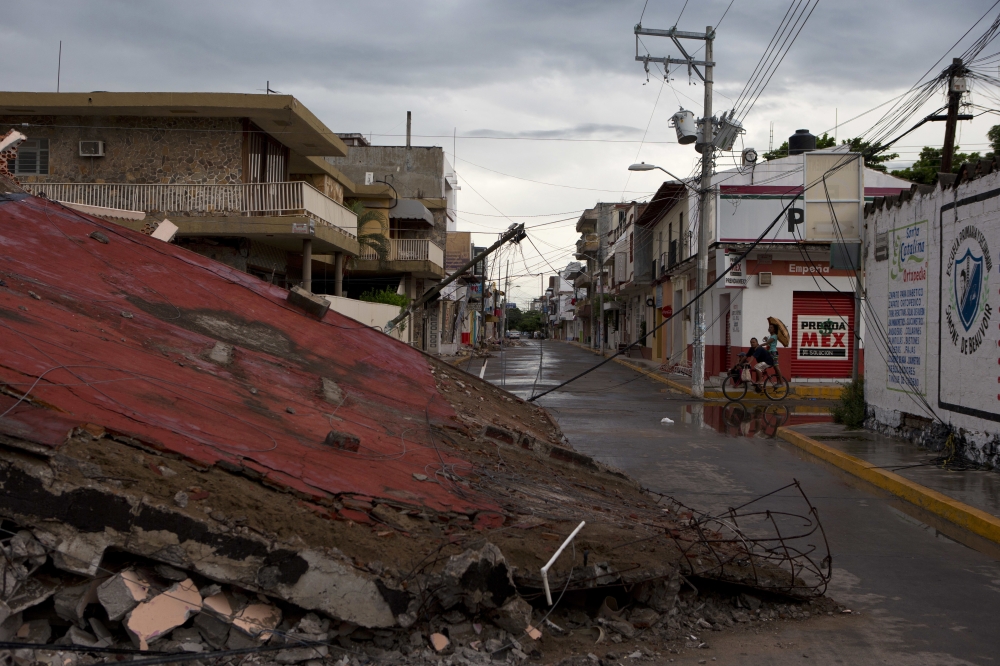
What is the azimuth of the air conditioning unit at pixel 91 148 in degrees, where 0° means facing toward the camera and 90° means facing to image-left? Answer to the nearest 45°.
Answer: approximately 0°

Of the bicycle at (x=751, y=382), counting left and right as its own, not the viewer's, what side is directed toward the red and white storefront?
right

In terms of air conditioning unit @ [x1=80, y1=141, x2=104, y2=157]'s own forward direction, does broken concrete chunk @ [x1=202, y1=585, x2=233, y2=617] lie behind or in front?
in front

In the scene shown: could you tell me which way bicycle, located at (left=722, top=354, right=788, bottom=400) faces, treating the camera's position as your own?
facing to the left of the viewer

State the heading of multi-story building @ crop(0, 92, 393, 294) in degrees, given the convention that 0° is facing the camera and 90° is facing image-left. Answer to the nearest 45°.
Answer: approximately 315°

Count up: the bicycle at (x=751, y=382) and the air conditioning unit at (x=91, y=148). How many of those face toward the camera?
1

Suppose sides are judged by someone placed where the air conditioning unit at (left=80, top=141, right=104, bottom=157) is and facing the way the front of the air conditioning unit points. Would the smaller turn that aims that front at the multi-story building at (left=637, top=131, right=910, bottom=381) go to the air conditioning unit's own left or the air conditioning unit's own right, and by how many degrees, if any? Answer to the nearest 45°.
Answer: approximately 90° to the air conditioning unit's own left
